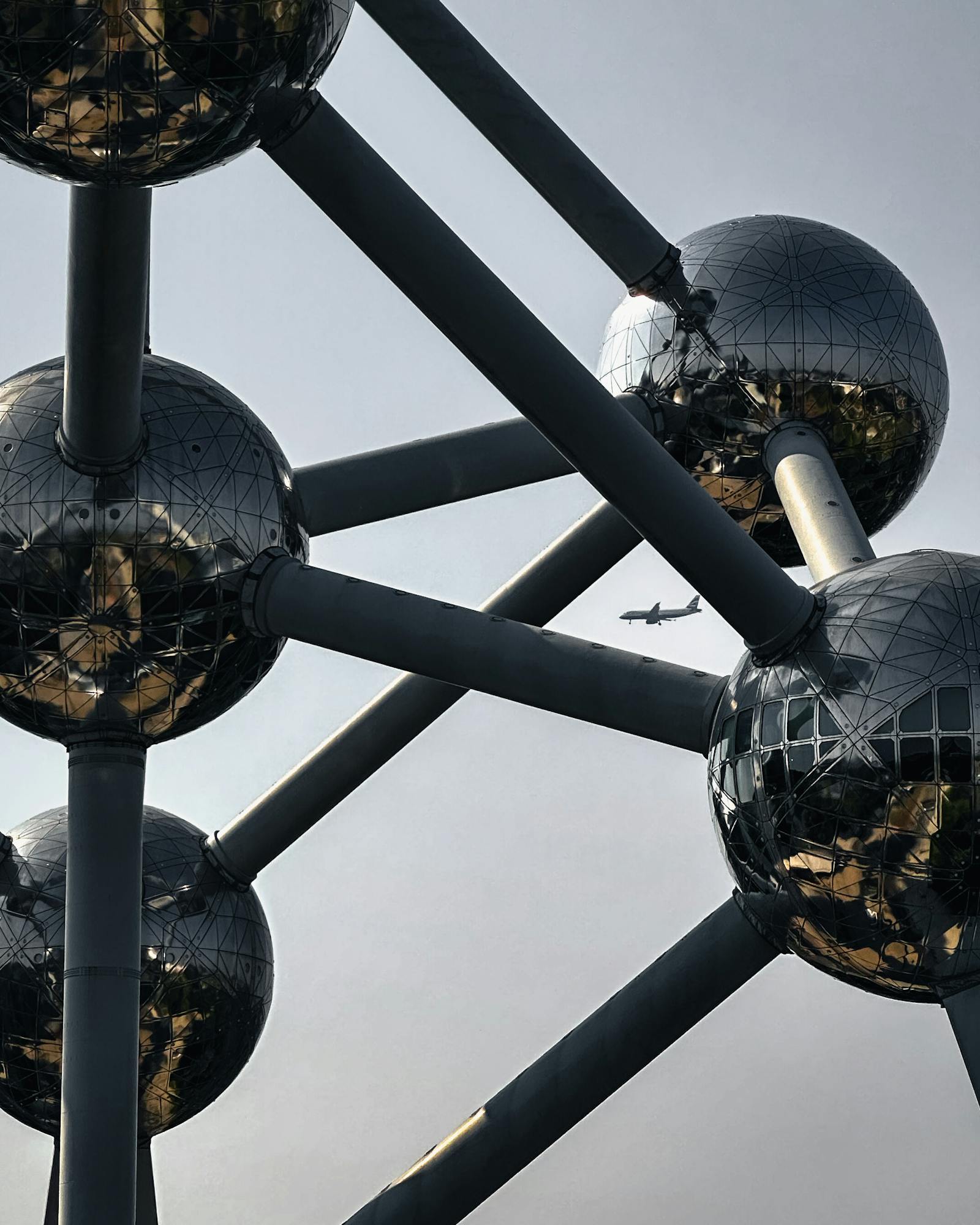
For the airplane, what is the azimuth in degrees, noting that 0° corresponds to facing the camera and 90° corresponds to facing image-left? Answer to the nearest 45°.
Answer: approximately 90°

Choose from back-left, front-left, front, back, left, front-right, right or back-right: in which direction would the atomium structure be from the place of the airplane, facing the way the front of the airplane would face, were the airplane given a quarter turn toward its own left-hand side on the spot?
front
